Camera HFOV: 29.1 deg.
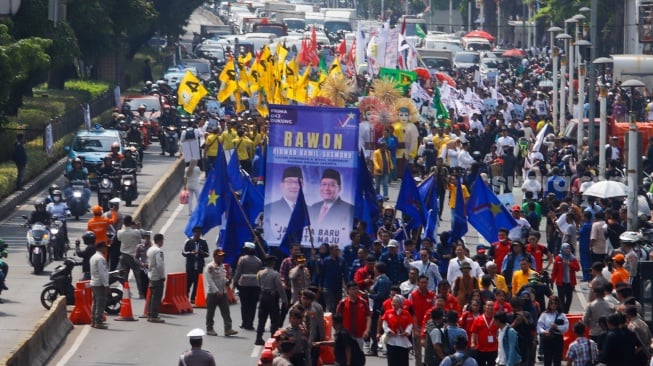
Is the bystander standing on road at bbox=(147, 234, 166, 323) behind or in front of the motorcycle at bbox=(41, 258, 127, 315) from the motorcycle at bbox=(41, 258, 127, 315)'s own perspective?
behind

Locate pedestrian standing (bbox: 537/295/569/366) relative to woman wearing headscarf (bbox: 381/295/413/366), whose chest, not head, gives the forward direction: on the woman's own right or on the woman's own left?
on the woman's own left

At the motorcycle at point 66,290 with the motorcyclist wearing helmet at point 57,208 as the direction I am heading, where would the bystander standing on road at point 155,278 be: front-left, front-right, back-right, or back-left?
back-right

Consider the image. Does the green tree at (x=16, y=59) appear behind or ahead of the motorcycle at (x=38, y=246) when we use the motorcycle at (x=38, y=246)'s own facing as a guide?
behind

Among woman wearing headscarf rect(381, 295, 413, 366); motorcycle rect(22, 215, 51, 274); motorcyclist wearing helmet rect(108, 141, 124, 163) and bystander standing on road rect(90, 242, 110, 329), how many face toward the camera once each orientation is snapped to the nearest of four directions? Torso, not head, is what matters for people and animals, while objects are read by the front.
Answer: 3

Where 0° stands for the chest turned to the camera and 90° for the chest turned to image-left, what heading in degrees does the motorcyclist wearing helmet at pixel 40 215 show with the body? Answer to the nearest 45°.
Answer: approximately 0°
